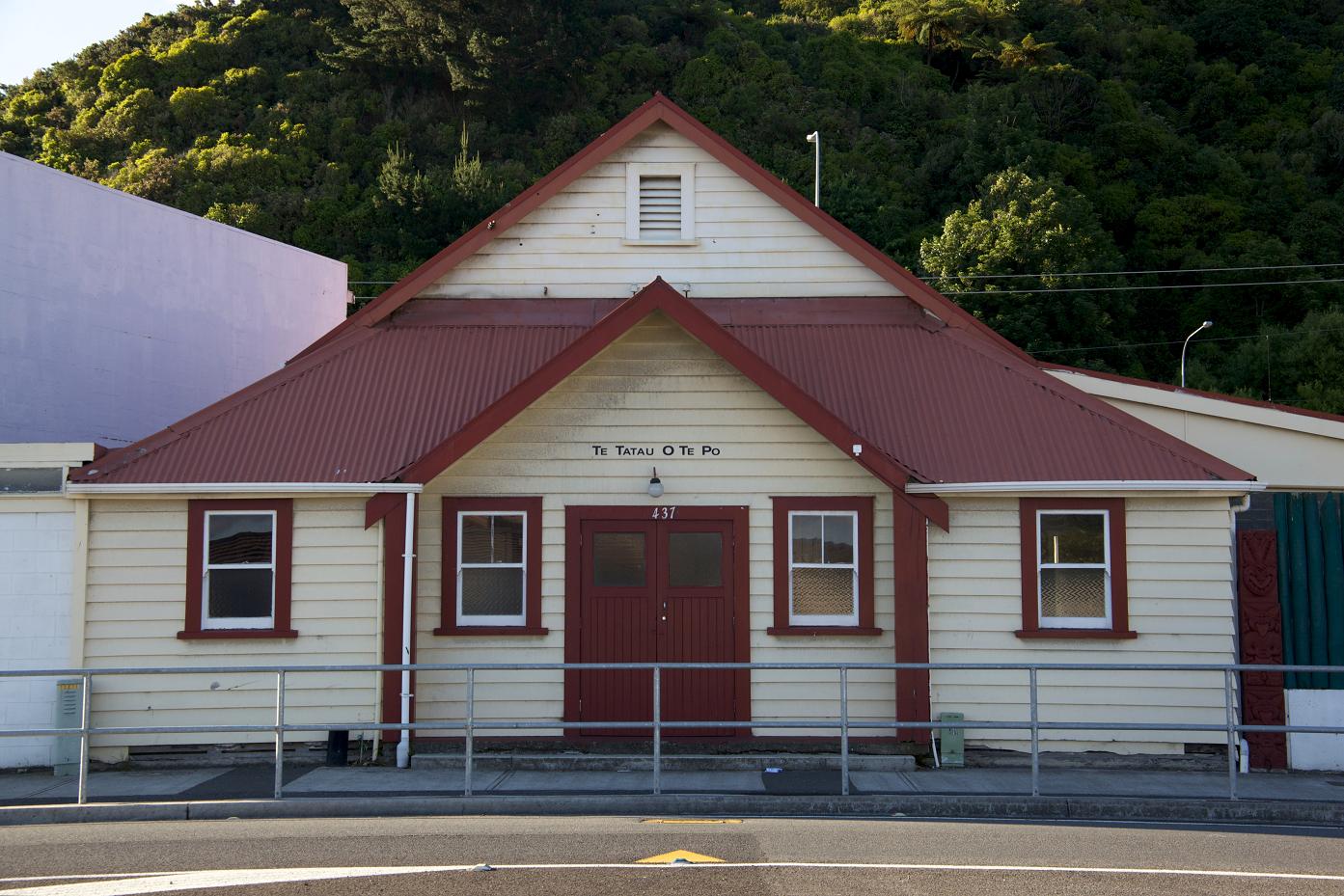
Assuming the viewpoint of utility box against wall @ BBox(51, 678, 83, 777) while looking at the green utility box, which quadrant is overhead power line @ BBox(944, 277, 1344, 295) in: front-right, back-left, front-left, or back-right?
front-left

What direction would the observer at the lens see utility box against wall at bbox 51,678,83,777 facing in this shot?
facing the viewer

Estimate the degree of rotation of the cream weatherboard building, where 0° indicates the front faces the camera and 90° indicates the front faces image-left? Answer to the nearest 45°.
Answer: approximately 0°

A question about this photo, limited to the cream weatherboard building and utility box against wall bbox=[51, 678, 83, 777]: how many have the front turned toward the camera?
2

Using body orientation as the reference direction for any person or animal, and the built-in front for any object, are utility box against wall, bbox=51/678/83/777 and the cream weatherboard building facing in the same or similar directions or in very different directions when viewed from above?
same or similar directions

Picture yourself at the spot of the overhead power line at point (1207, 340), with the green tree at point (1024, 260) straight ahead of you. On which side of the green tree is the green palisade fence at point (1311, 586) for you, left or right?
left

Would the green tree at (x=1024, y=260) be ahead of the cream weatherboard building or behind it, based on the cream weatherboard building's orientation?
behind

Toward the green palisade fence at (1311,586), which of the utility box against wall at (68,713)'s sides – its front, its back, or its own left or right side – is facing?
left

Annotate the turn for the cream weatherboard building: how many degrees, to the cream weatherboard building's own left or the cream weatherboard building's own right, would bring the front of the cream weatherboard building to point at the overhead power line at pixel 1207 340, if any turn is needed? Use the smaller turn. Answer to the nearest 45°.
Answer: approximately 135° to the cream weatherboard building's own left

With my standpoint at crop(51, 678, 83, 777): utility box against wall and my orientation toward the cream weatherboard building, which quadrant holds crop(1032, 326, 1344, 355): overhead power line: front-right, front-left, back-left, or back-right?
front-left

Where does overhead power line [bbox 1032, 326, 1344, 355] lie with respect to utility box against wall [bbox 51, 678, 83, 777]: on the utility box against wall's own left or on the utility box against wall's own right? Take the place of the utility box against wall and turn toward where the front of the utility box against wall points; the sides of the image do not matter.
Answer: on the utility box against wall's own left
